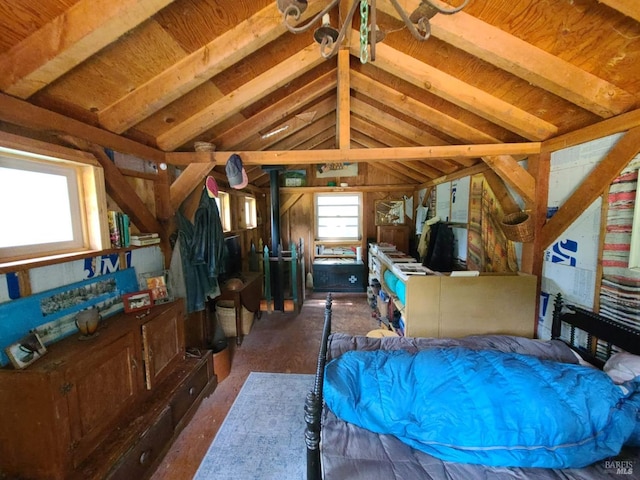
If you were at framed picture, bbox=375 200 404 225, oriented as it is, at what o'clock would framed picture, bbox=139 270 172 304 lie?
framed picture, bbox=139 270 172 304 is roughly at 1 o'clock from framed picture, bbox=375 200 404 225.

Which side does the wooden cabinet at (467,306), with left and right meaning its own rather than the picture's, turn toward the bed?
left

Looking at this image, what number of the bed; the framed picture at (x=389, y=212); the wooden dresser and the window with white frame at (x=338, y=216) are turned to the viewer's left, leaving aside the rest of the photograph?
1

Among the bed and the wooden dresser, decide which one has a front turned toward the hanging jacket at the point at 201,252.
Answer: the bed

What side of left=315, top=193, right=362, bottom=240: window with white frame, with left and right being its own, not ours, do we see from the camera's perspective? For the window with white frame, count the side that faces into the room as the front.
front

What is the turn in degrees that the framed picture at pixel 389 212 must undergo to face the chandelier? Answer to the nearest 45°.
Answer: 0° — it already faces it

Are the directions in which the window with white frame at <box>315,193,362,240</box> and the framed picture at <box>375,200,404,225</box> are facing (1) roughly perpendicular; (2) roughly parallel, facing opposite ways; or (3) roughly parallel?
roughly parallel

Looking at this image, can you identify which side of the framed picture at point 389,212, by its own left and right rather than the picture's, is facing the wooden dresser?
front

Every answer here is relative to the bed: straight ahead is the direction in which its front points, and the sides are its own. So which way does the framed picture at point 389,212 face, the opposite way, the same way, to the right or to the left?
to the left

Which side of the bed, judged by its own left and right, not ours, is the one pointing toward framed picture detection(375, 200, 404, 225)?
right

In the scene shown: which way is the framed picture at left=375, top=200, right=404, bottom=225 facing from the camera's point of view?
toward the camera

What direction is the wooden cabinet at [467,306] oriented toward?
to the viewer's left

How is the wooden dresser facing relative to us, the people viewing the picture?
facing the viewer and to the right of the viewer

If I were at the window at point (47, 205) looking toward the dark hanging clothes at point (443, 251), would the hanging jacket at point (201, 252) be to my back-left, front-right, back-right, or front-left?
front-left

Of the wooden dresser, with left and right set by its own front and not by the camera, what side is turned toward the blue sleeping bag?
front

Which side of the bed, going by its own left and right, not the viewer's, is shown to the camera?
left

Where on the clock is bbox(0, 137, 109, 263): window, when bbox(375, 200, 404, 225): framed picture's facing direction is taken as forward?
The window is roughly at 1 o'clock from the framed picture.
